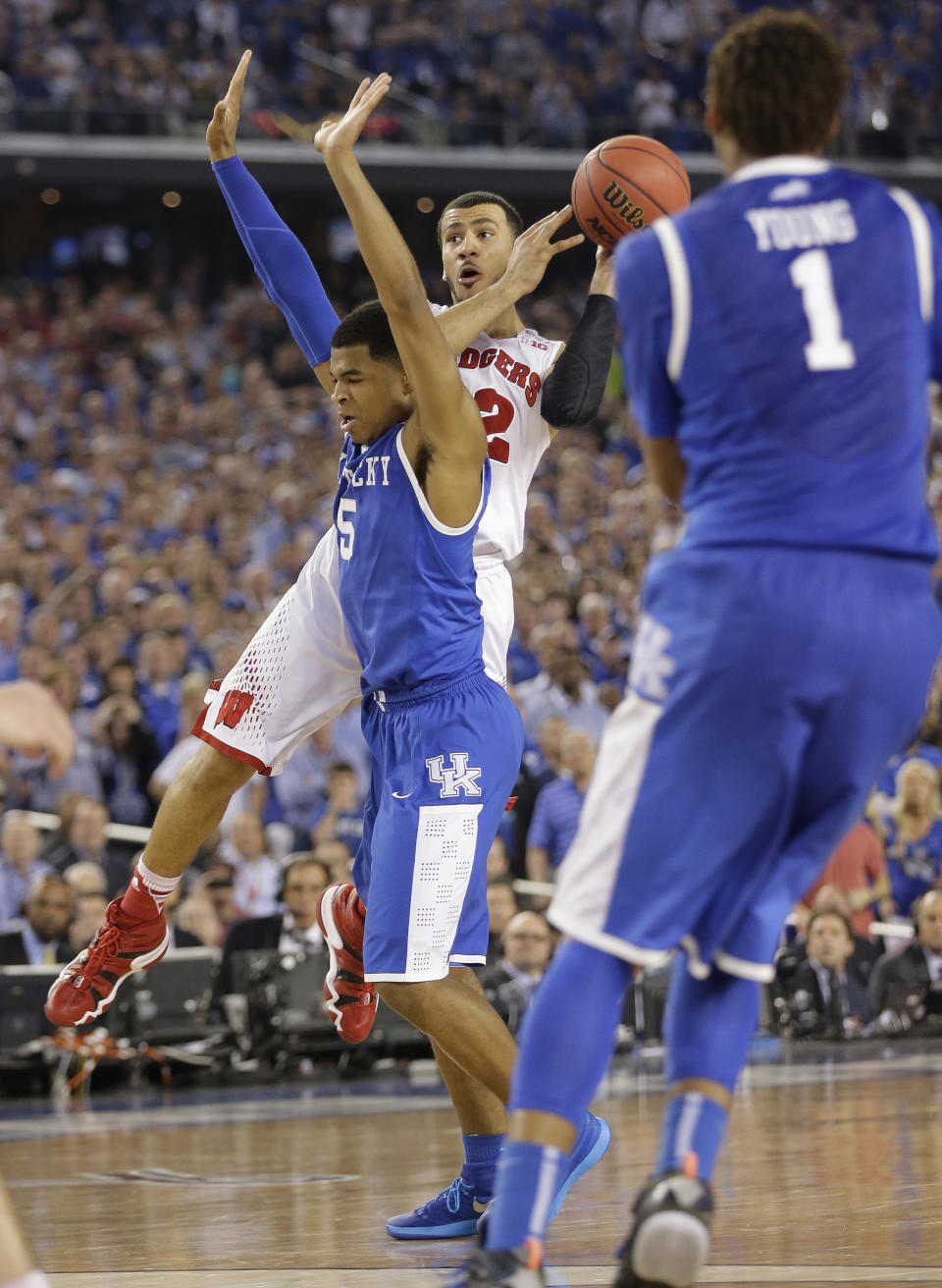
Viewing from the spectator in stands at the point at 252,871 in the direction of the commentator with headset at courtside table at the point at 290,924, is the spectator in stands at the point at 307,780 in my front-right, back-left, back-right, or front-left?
back-left

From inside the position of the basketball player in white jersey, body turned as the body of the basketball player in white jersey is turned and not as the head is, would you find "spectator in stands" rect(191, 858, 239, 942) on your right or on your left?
on your right

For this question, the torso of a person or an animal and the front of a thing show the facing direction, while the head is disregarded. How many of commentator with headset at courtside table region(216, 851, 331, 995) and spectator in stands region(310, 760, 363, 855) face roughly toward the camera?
2

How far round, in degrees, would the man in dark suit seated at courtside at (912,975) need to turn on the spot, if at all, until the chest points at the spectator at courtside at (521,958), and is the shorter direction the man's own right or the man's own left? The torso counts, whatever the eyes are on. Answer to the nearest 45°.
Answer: approximately 45° to the man's own right

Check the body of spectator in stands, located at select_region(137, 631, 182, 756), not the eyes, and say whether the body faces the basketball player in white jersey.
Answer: yes

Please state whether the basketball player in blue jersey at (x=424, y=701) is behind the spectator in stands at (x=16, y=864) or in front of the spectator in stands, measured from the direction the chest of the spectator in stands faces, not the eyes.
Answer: in front

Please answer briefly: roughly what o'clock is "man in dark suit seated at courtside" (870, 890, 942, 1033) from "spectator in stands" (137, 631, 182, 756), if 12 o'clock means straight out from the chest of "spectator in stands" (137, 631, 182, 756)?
"man in dark suit seated at courtside" (870, 890, 942, 1033) is roughly at 10 o'clock from "spectator in stands" (137, 631, 182, 756).

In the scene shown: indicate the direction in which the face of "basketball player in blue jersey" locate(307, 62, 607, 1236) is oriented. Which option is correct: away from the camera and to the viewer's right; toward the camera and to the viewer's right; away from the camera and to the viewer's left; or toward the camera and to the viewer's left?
toward the camera and to the viewer's left
